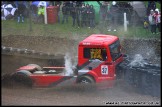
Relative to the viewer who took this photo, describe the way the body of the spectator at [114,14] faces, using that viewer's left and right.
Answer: facing the viewer and to the left of the viewer

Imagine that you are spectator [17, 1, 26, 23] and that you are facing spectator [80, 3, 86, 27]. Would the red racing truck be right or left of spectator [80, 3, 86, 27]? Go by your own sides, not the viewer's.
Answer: right

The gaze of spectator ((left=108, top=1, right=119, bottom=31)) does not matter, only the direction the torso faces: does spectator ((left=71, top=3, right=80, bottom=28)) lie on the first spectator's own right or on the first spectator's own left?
on the first spectator's own right

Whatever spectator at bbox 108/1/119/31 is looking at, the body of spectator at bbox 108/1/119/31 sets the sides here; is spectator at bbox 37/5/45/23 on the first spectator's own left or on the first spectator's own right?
on the first spectator's own right

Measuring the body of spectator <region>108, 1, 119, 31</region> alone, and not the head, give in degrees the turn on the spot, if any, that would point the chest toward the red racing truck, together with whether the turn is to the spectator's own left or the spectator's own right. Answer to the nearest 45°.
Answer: approximately 45° to the spectator's own left

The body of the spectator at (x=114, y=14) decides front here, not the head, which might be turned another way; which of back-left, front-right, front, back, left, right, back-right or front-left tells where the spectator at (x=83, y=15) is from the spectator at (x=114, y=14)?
front-right
